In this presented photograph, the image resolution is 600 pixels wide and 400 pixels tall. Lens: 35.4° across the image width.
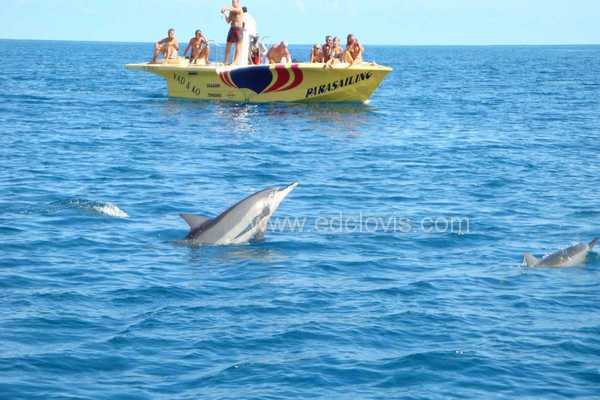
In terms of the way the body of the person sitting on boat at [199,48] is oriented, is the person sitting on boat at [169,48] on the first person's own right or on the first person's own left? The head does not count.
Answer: on the first person's own right

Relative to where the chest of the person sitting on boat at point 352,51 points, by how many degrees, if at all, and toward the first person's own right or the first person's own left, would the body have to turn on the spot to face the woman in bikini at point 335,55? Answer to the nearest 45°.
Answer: approximately 135° to the first person's own right

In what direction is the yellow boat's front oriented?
to the viewer's right

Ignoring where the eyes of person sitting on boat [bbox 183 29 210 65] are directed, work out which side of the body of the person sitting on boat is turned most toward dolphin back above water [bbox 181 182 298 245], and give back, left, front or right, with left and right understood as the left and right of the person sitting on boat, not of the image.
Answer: front

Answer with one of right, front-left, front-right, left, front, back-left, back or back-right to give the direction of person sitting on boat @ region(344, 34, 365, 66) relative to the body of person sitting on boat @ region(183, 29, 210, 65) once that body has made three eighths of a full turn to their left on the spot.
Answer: right

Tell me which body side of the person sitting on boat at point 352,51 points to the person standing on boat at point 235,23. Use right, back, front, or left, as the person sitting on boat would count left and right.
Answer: right

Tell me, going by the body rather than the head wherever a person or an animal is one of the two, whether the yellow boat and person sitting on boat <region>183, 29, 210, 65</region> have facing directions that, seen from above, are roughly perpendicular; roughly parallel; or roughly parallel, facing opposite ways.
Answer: roughly perpendicular

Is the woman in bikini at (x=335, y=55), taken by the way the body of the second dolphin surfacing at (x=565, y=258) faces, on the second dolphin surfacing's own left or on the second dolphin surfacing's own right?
on the second dolphin surfacing's own left

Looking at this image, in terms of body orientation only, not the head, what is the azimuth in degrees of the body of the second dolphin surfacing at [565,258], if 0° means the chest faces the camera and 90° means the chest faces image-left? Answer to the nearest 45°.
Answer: approximately 270°

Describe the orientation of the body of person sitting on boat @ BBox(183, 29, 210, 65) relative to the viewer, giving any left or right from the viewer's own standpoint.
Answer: facing the viewer
